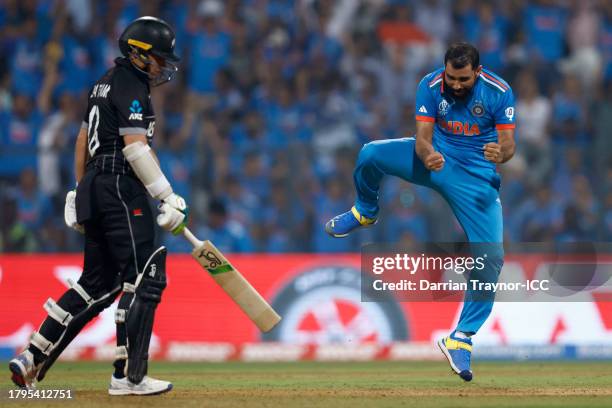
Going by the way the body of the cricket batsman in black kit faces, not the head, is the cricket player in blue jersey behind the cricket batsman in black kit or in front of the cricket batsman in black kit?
in front

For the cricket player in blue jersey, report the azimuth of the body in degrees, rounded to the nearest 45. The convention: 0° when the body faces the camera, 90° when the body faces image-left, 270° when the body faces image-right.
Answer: approximately 0°

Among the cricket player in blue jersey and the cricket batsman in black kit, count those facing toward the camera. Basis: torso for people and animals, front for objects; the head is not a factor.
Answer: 1

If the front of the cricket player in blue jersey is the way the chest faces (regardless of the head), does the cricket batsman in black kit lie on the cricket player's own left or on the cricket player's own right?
on the cricket player's own right
